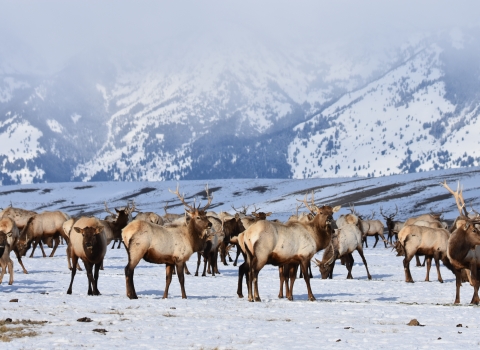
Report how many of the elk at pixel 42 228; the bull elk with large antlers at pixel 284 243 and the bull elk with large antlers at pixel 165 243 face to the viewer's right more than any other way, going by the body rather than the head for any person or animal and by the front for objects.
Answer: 2

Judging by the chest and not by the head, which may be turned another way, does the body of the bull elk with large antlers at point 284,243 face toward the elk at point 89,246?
no

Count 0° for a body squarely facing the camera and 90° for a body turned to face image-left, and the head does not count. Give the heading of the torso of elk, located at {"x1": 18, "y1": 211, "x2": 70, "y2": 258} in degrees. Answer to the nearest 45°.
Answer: approximately 90°

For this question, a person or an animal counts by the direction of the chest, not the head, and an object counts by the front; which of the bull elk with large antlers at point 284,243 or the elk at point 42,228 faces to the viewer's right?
the bull elk with large antlers

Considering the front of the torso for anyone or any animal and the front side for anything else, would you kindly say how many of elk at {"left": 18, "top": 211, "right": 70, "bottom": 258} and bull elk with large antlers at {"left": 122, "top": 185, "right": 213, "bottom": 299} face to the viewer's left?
1

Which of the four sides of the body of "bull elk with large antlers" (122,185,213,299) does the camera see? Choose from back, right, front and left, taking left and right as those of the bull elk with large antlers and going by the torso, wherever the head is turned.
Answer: right

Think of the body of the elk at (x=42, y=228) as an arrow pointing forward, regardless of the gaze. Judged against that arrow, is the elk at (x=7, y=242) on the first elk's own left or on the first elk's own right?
on the first elk's own left

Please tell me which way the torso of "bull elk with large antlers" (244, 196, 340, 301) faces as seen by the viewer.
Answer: to the viewer's right

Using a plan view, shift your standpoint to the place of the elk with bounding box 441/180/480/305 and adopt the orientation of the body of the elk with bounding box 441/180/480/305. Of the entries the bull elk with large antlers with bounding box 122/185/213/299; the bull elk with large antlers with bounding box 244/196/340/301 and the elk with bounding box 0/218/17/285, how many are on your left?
0

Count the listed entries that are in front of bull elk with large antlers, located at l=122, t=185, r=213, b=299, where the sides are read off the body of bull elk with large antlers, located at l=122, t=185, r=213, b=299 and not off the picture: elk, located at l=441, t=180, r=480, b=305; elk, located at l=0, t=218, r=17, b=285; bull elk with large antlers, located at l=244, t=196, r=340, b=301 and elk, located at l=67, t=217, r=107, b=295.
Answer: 2

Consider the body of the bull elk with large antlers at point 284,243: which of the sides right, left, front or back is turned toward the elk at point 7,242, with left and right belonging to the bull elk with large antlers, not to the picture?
back

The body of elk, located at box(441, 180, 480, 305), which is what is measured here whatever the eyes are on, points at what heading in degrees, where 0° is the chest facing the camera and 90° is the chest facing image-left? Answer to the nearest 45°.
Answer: approximately 315°

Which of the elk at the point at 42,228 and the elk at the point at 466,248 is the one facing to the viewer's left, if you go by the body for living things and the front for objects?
the elk at the point at 42,228

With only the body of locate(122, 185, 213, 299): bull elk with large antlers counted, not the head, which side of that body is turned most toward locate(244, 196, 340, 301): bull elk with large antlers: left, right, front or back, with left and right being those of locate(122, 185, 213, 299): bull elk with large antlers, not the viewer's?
front
